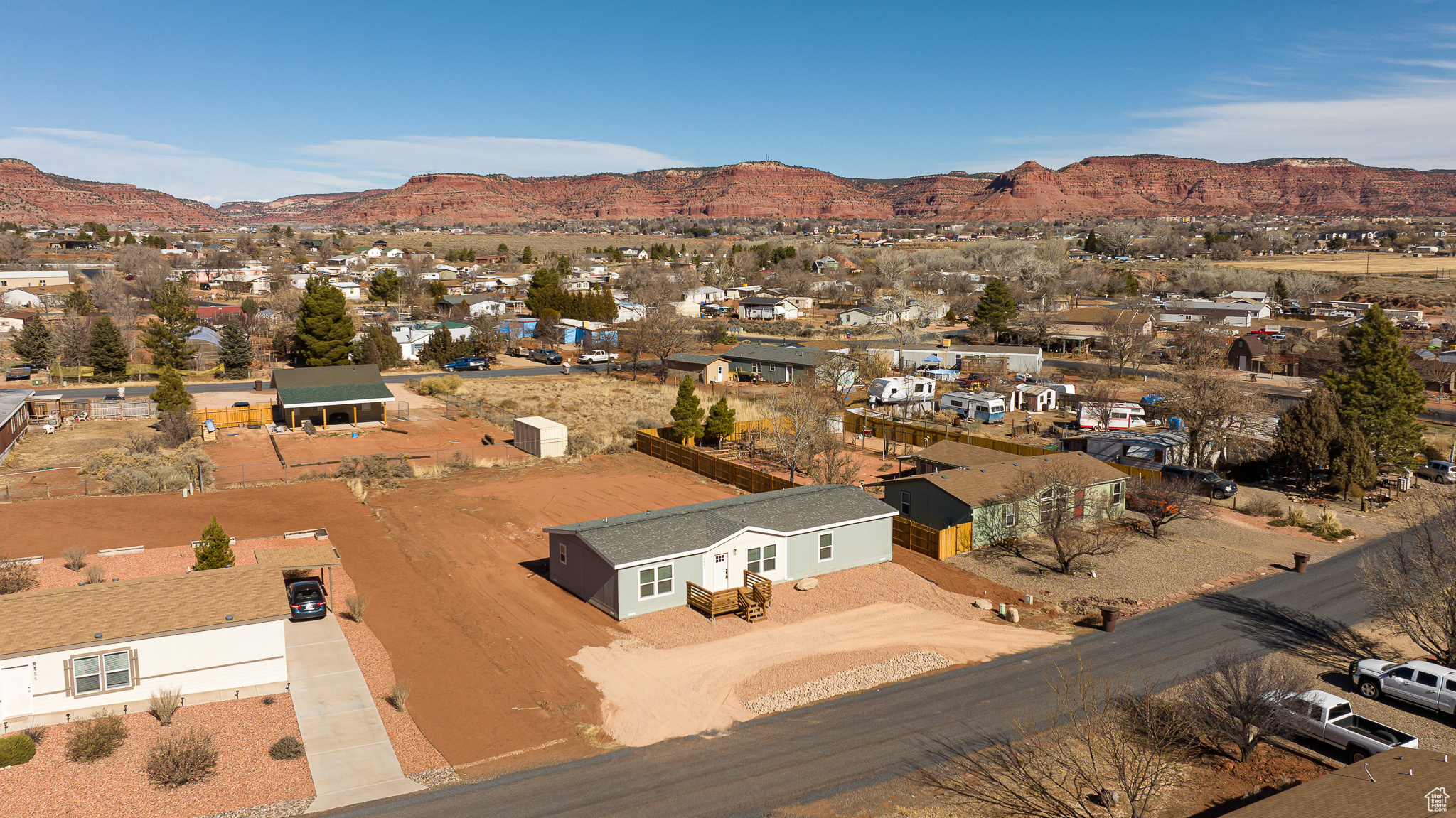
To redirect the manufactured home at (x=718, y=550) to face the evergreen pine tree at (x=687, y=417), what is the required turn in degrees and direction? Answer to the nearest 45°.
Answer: approximately 135° to its left

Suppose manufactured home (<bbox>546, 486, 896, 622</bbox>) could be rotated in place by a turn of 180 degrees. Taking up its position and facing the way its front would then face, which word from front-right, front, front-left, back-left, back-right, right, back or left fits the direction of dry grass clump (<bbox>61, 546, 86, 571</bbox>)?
front-left

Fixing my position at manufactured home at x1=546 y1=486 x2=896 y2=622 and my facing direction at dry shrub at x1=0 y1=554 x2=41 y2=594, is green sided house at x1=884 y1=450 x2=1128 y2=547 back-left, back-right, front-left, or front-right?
back-right

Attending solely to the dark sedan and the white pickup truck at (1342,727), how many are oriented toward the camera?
0

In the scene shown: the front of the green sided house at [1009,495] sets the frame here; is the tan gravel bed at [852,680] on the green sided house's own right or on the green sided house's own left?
on the green sided house's own right

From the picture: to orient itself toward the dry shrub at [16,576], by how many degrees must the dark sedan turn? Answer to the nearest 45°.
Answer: approximately 45° to its left

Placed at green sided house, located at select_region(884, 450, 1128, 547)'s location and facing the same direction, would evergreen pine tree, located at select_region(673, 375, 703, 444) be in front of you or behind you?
behind

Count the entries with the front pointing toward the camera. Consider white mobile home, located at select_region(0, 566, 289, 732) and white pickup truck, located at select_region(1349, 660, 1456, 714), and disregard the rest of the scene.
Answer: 1

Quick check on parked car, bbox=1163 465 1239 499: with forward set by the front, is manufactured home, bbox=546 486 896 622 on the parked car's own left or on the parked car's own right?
on the parked car's own right

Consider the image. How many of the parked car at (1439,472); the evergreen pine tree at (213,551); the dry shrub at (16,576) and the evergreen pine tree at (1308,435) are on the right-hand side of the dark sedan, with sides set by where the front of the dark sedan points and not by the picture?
2

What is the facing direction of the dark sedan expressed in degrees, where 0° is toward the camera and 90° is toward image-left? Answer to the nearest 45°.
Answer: approximately 180°

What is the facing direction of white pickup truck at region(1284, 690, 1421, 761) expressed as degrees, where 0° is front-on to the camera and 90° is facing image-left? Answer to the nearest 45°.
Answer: approximately 135°

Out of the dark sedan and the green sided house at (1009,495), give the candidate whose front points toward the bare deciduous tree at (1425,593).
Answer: the green sided house

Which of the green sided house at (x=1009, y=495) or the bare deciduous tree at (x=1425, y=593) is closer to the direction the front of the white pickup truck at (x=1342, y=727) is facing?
the green sided house

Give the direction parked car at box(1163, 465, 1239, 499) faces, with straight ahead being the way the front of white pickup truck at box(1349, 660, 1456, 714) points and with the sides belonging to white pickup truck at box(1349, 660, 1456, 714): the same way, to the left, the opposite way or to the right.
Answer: the opposite way

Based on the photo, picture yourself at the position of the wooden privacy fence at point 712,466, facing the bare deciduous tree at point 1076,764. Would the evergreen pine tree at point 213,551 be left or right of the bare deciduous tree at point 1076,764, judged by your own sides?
right

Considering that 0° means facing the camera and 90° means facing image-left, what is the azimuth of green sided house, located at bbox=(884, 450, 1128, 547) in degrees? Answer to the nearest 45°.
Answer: approximately 315°
